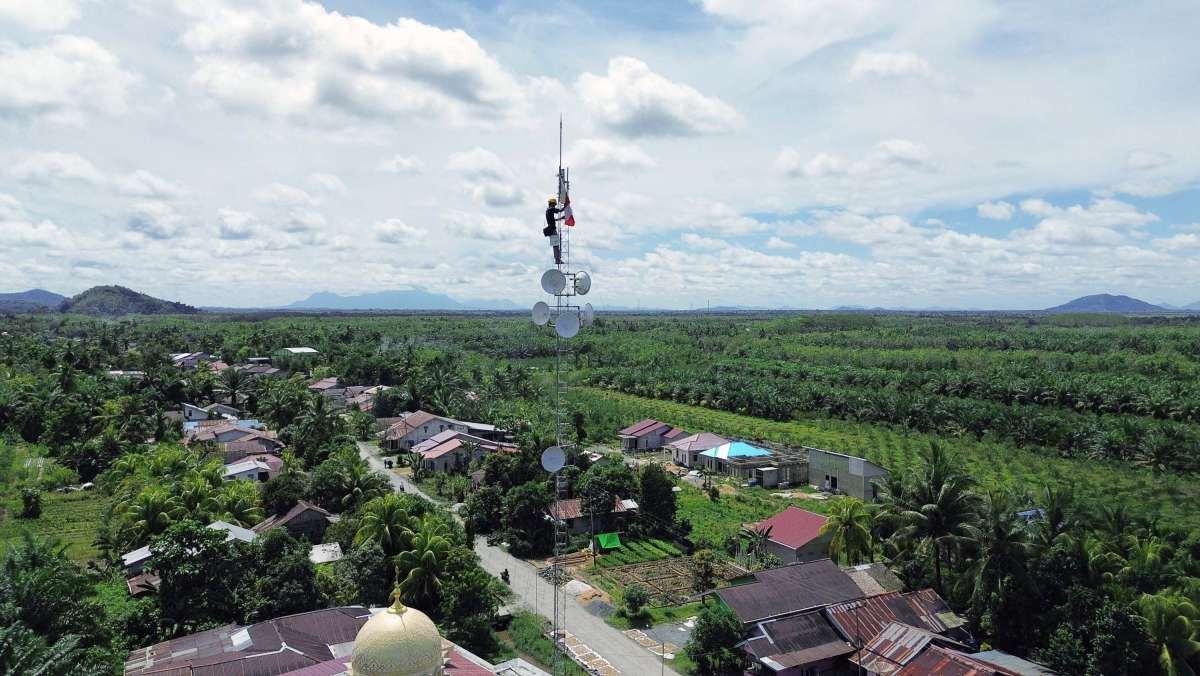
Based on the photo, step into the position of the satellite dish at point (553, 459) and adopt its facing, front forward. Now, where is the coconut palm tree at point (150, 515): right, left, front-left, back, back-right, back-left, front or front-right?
back-right

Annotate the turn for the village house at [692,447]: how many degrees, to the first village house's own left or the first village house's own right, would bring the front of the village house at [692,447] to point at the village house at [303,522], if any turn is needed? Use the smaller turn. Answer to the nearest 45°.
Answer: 0° — it already faces it

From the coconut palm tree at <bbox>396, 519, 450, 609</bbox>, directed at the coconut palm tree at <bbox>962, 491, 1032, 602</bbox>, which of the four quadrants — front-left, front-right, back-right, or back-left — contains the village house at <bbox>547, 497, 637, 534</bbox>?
front-left

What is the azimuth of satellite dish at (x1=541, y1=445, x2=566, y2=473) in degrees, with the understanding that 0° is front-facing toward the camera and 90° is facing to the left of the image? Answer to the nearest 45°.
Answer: approximately 0°

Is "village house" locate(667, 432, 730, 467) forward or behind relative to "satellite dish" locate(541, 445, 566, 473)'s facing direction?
behind

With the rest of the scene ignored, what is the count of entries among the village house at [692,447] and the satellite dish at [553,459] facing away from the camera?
0

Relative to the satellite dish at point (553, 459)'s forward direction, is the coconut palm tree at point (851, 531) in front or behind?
behind

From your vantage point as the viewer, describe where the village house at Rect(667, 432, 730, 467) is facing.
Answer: facing the viewer and to the left of the viewer

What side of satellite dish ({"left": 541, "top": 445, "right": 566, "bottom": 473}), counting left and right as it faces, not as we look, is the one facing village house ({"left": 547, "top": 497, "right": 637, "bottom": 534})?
back

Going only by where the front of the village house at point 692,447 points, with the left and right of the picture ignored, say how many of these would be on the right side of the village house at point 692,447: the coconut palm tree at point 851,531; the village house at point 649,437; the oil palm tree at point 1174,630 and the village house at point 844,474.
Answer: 1

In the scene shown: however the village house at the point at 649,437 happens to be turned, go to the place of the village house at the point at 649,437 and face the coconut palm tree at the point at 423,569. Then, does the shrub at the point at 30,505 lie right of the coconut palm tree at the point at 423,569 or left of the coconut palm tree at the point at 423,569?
right

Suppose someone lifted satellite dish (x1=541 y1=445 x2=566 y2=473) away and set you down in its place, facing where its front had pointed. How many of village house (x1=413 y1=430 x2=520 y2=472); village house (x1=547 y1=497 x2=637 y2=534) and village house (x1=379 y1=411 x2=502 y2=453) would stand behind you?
3

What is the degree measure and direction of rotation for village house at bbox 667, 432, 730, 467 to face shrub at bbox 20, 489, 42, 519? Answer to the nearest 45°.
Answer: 0° — it already faces it
